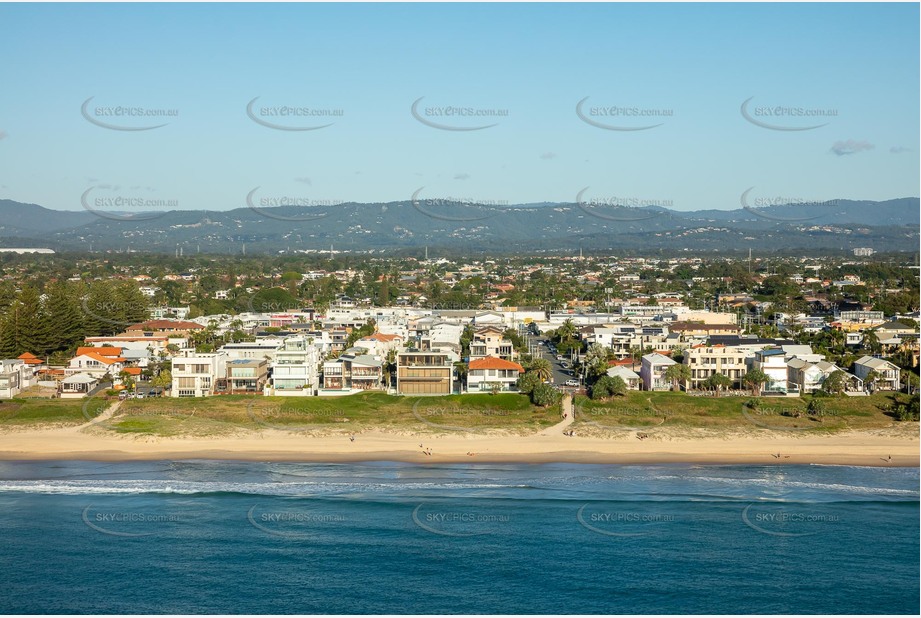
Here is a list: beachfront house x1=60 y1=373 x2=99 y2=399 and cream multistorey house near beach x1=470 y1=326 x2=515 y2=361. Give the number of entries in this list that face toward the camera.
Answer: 2

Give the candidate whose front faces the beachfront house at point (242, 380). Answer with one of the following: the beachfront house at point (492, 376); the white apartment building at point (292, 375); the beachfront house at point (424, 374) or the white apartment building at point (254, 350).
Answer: the white apartment building at point (254, 350)

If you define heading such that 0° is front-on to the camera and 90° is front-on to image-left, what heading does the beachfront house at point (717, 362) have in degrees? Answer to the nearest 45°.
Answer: approximately 0°

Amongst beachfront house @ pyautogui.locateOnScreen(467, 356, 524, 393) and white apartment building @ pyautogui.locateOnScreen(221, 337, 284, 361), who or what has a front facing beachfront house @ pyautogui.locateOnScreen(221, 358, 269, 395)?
the white apartment building

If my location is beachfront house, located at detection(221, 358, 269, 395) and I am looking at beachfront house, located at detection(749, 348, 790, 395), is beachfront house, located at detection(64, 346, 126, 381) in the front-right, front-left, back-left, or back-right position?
back-left

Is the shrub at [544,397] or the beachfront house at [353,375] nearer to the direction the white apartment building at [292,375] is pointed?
the shrub

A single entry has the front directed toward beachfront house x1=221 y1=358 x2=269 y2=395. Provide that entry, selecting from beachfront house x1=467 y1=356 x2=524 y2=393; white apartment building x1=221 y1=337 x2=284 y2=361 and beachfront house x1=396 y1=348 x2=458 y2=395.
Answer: the white apartment building

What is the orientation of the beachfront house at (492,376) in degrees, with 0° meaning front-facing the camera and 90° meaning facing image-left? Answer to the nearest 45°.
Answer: approximately 0°

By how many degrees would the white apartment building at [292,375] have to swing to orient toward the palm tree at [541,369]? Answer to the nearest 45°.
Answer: approximately 90° to its left

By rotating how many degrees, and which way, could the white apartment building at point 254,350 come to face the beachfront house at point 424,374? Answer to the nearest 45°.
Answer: approximately 45° to its left

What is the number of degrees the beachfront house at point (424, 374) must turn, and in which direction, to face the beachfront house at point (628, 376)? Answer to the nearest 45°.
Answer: approximately 90° to its left

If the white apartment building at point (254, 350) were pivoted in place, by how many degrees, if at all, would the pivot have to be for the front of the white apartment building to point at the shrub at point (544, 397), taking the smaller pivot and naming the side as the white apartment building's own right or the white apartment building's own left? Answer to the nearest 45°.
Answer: approximately 45° to the white apartment building's own left
